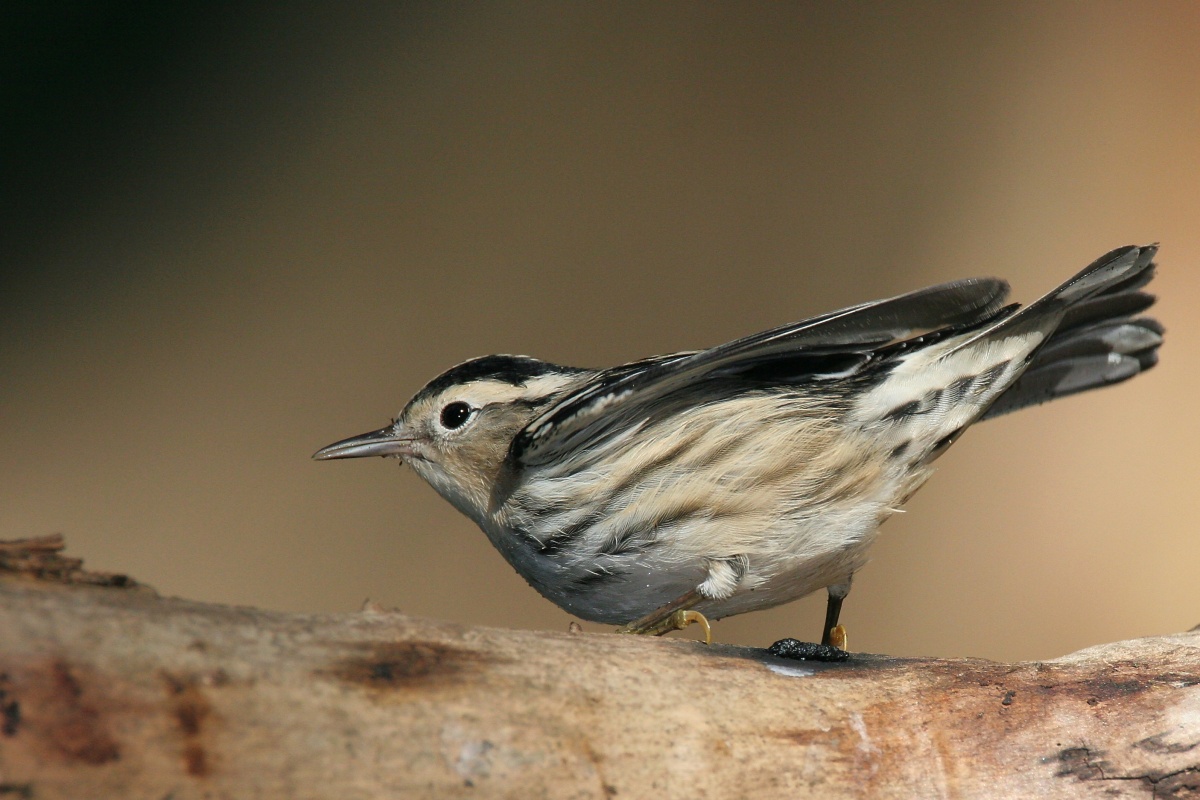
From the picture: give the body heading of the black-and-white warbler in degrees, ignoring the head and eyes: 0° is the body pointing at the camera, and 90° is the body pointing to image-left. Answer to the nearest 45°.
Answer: approximately 90°
